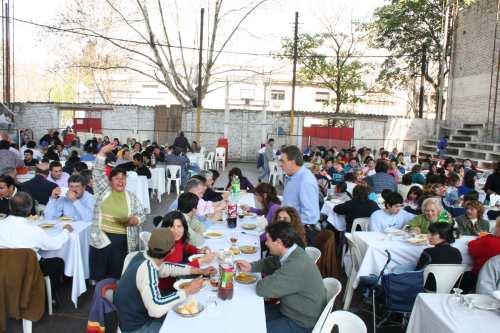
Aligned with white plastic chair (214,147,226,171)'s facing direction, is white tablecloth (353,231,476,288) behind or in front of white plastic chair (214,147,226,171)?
in front

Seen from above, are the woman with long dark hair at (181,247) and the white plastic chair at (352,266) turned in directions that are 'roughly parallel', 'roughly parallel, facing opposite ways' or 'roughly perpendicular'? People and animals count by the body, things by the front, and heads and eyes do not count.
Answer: roughly parallel

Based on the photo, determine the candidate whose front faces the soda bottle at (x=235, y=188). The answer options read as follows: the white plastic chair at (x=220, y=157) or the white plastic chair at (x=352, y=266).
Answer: the white plastic chair at (x=220, y=157)

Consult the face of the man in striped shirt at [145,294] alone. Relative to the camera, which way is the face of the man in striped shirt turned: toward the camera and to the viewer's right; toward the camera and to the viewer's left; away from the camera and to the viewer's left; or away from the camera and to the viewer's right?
away from the camera and to the viewer's right

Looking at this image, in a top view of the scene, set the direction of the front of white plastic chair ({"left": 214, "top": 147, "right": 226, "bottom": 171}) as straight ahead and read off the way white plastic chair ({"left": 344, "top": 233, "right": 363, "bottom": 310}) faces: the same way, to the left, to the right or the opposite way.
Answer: to the left

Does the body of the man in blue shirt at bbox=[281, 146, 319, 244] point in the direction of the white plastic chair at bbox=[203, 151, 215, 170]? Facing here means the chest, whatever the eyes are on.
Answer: no

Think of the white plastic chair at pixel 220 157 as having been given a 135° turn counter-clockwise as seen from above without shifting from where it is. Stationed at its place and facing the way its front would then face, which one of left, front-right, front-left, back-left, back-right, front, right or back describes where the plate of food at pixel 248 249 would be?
back-right

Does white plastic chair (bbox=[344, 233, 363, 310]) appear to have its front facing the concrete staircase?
no

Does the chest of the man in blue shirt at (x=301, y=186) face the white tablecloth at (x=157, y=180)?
no

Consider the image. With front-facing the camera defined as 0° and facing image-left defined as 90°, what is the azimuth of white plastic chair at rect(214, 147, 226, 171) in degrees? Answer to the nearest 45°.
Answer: approximately 0°

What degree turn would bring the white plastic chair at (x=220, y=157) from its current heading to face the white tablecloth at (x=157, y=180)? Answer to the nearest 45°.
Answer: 0° — it already faces it
